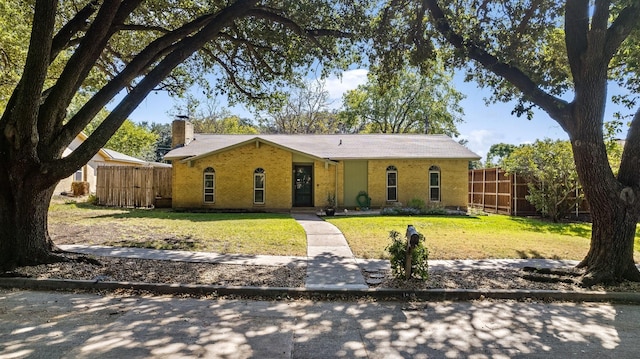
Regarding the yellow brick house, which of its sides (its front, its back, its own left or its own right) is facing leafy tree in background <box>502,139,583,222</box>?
left

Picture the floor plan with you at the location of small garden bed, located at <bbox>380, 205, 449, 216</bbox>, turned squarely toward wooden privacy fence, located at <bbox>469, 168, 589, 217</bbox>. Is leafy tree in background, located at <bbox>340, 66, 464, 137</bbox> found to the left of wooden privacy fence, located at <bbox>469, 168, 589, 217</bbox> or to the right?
left

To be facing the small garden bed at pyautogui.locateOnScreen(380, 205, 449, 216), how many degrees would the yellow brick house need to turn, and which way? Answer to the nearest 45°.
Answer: approximately 90° to its left

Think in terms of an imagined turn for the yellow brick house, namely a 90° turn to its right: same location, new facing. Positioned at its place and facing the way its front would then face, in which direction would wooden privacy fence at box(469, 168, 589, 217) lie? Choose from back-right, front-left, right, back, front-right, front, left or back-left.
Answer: back

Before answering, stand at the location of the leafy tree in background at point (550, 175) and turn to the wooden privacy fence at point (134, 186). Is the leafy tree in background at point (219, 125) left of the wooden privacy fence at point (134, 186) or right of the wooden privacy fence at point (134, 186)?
right

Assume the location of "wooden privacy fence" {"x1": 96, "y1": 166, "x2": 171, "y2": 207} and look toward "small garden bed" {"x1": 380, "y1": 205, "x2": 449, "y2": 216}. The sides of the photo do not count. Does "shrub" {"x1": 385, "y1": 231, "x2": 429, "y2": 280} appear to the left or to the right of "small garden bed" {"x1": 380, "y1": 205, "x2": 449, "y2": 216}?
right

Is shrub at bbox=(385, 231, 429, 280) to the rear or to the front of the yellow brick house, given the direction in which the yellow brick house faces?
to the front

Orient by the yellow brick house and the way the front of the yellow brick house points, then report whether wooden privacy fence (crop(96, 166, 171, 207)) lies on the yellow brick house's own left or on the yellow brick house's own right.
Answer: on the yellow brick house's own right

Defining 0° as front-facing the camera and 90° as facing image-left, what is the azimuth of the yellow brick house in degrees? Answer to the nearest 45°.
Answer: approximately 0°
